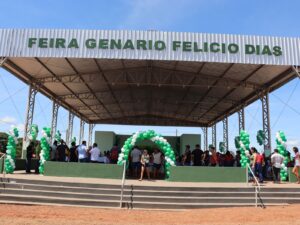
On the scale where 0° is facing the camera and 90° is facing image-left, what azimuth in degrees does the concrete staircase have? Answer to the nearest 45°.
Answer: approximately 0°

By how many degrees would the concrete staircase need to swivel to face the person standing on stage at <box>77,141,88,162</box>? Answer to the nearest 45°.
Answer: approximately 135° to its right

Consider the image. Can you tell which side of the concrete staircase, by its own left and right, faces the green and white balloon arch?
back
